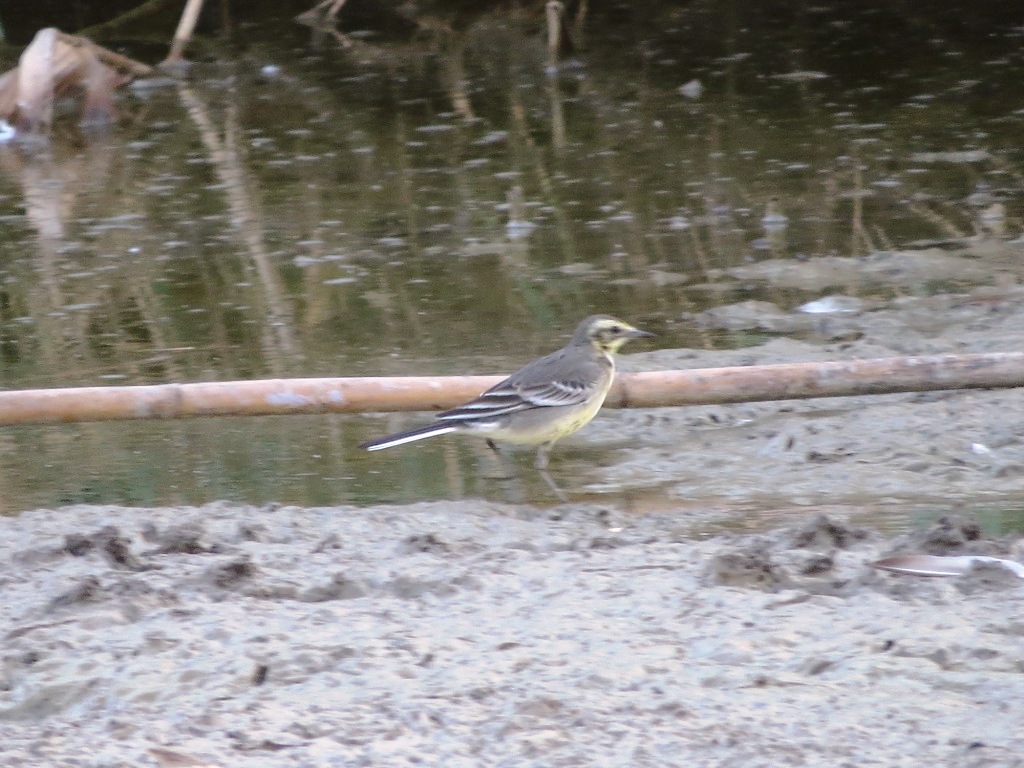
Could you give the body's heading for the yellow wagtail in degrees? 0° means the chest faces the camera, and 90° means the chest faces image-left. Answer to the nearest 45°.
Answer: approximately 270°

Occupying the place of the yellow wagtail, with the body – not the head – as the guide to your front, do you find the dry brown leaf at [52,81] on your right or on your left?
on your left
